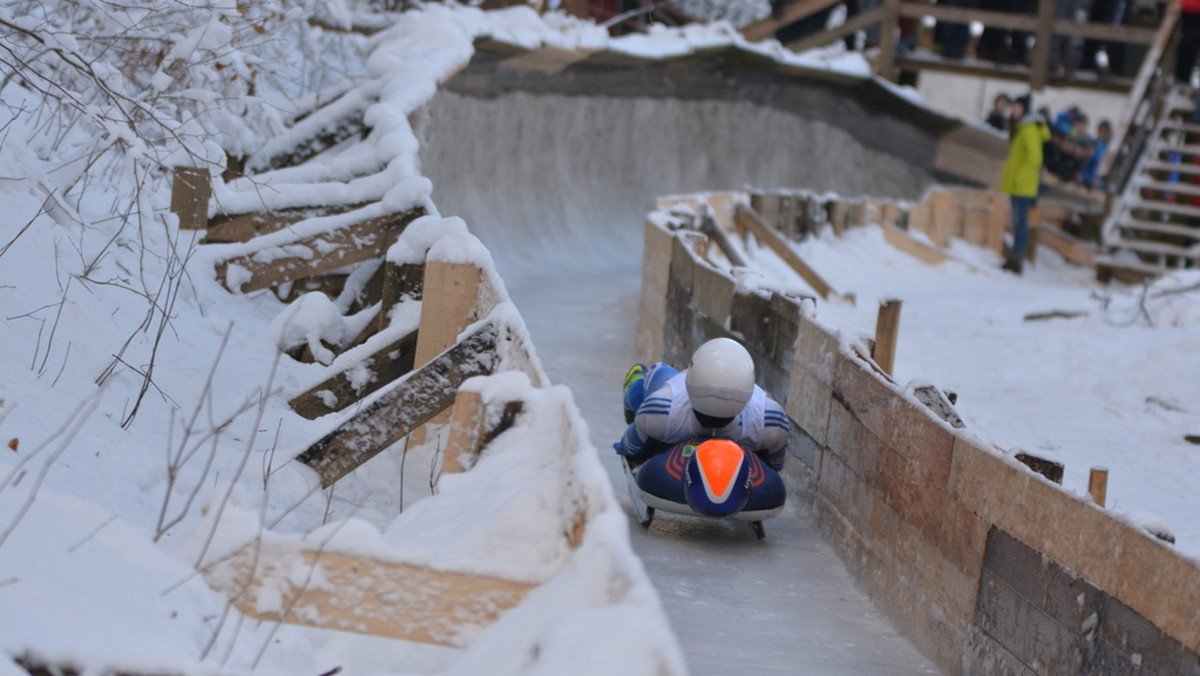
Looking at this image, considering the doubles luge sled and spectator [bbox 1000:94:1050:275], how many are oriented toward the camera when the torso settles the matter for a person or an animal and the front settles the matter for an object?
1

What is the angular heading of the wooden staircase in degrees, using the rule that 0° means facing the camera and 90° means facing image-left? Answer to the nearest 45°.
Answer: approximately 45°

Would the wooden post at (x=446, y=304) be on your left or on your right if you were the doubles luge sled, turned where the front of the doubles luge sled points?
on your right

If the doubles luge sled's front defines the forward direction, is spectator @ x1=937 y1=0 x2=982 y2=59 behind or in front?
behind

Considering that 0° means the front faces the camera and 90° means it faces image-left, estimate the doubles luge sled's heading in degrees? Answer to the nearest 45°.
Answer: approximately 0°

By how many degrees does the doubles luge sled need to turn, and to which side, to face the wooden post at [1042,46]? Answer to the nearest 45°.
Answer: approximately 180°

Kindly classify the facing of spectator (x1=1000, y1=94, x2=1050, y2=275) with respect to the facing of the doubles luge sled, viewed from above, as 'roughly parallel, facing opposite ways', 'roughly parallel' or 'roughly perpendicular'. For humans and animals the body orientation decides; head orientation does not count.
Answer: roughly perpendicular

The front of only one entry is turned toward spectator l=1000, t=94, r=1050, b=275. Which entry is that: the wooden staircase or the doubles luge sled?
the wooden staircase

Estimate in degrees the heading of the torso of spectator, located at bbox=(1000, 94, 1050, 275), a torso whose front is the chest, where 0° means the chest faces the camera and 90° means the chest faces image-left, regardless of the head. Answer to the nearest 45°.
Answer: approximately 90°

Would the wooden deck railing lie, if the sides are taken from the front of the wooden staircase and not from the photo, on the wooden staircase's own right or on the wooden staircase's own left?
on the wooden staircase's own right
